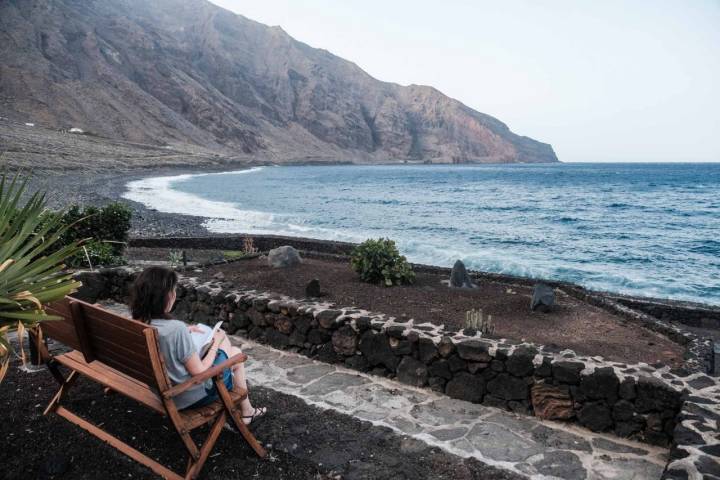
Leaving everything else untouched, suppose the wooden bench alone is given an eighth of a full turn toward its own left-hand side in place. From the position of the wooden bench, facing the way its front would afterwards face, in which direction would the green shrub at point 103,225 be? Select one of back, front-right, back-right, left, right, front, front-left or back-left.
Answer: front

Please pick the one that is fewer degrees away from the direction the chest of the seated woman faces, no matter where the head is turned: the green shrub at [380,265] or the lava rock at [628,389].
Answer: the green shrub

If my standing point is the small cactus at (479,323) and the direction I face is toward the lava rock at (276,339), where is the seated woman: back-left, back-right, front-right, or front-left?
front-left

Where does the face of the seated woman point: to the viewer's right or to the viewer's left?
to the viewer's right

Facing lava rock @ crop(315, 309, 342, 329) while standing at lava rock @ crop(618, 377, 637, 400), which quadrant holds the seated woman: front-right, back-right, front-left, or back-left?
front-left

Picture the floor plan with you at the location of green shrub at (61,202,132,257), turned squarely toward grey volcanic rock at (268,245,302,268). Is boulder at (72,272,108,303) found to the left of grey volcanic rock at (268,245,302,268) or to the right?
right

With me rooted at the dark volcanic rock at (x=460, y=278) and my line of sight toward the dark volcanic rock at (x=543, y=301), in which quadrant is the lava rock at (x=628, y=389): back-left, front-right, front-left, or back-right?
front-right

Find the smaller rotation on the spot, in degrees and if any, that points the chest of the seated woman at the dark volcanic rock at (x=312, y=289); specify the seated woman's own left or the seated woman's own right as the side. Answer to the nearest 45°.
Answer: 0° — they already face it

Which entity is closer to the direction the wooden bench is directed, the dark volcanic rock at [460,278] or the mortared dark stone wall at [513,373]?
the dark volcanic rock

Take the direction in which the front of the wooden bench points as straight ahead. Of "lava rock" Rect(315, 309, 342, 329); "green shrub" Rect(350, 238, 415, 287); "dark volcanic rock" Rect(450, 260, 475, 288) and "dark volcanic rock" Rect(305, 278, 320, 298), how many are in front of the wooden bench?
4

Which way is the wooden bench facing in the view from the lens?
facing away from the viewer and to the right of the viewer

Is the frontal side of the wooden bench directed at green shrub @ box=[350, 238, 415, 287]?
yes

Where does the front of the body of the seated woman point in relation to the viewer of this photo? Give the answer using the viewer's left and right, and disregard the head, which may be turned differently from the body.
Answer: facing away from the viewer and to the right of the viewer

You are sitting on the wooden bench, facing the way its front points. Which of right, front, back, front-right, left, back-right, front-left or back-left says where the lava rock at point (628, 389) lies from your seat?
front-right
